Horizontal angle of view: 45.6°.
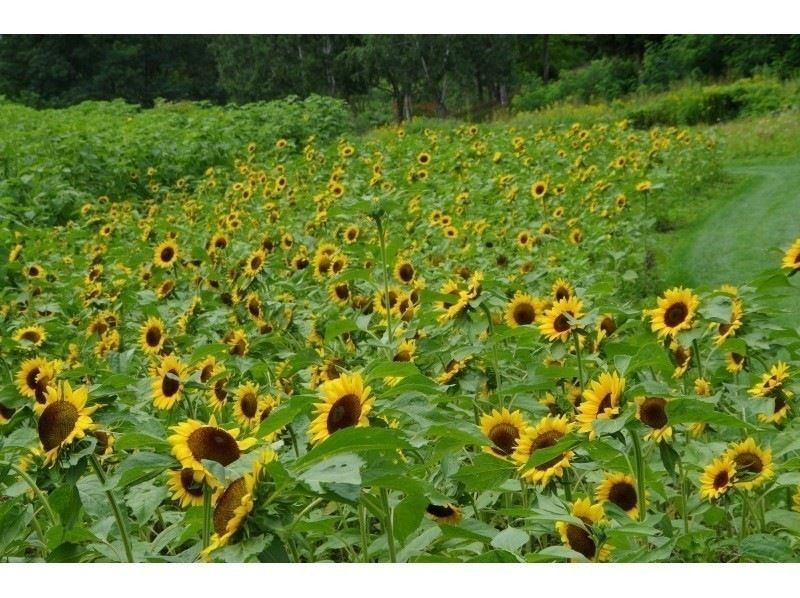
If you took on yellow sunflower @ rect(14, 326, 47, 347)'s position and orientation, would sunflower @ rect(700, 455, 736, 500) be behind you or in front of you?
in front

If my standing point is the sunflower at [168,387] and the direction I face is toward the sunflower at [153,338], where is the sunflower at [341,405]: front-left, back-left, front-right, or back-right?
back-right

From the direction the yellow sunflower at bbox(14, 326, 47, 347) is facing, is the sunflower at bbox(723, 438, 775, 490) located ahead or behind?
ahead

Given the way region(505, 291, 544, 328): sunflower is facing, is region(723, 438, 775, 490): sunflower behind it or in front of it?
in front

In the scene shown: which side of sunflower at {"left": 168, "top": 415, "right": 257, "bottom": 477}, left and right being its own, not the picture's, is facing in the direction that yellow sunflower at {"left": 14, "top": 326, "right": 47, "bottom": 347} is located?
back

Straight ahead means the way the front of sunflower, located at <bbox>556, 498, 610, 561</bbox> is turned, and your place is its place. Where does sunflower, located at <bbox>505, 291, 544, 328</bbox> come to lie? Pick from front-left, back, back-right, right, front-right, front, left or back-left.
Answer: back-right

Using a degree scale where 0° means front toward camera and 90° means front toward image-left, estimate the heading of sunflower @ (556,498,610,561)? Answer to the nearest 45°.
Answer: approximately 45°
